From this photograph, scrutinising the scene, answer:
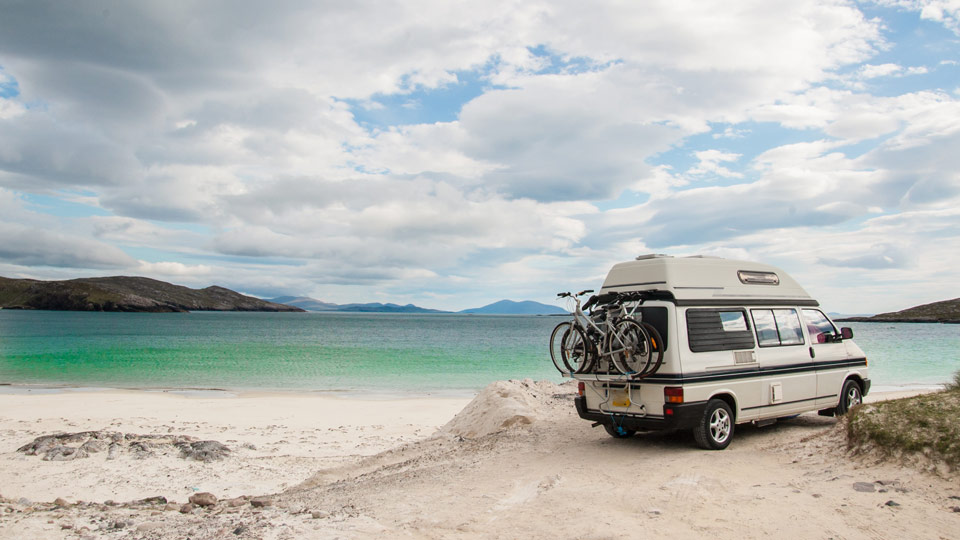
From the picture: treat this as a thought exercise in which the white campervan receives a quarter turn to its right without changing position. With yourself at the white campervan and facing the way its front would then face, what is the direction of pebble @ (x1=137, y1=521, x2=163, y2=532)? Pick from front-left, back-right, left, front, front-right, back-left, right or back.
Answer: right

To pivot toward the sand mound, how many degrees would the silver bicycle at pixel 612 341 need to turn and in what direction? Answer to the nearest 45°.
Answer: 0° — it already faces it

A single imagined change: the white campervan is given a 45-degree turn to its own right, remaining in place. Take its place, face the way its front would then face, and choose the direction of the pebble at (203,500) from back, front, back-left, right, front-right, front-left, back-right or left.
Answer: back-right

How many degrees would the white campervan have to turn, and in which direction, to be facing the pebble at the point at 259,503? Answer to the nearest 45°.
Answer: approximately 180°

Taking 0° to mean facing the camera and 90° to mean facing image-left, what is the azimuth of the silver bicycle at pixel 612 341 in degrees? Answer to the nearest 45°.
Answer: approximately 135°

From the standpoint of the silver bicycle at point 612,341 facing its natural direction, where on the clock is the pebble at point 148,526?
The pebble is roughly at 9 o'clock from the silver bicycle.

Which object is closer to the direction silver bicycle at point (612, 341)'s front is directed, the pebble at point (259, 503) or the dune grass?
the pebble

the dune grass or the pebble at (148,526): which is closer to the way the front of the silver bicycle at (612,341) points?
the pebble

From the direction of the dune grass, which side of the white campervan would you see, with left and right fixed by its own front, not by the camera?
right

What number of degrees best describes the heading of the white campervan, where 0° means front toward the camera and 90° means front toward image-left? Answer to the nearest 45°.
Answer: approximately 225°

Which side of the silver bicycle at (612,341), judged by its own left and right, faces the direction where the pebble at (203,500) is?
left
